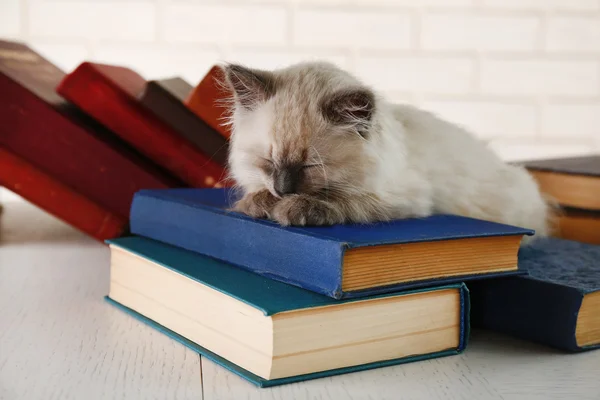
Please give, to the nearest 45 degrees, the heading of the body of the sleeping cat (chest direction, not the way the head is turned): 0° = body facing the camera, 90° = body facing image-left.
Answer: approximately 45°
